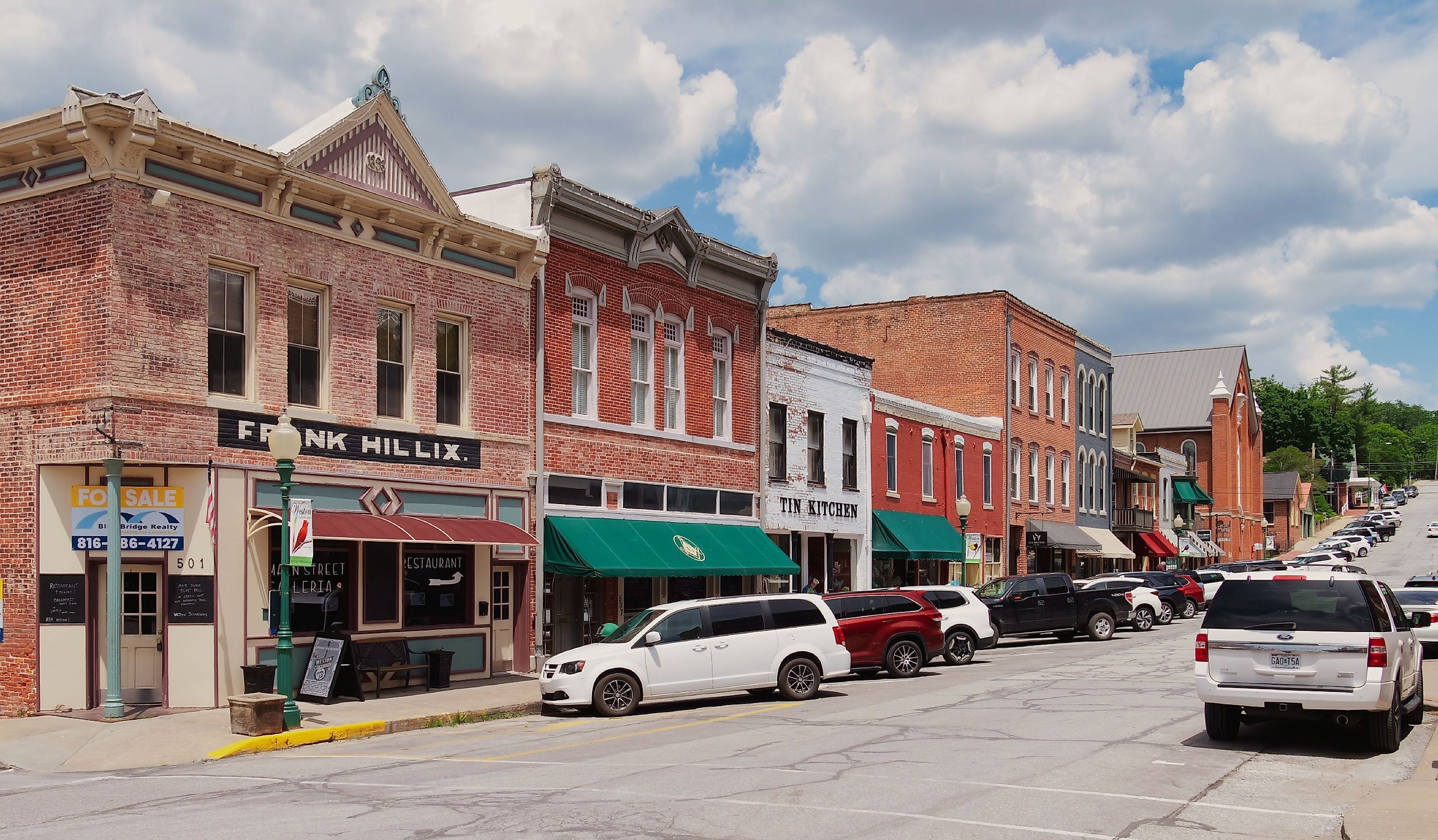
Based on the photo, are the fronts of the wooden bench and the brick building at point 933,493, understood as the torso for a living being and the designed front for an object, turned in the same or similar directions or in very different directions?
same or similar directions

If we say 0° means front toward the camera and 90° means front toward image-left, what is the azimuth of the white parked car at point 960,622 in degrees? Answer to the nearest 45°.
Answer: approximately 90°

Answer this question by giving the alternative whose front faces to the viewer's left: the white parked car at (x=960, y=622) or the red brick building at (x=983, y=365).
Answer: the white parked car

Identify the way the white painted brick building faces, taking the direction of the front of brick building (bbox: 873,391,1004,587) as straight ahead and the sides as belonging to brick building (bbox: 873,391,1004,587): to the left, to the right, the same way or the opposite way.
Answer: the same way

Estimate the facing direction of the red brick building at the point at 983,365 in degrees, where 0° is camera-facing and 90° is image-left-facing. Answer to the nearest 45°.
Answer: approximately 315°

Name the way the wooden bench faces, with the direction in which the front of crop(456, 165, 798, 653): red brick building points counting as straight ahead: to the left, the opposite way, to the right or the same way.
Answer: the same way

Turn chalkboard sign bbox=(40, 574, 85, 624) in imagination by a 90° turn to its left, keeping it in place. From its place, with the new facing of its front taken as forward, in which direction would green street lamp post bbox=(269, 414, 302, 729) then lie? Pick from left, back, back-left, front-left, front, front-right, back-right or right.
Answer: front-right

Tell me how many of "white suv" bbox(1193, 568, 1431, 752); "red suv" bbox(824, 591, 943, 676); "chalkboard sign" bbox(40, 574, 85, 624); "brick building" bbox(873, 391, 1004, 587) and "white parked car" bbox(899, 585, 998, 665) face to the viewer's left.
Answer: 2

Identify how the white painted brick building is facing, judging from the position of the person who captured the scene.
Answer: facing the viewer and to the right of the viewer

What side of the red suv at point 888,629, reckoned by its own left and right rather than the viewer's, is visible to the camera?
left

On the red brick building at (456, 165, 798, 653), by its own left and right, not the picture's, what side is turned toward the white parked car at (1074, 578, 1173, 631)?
left

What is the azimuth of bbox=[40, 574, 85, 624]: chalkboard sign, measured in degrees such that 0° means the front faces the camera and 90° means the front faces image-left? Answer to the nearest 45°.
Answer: approximately 0°

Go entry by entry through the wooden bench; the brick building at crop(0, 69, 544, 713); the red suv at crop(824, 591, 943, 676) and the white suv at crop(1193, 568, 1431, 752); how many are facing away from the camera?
1
